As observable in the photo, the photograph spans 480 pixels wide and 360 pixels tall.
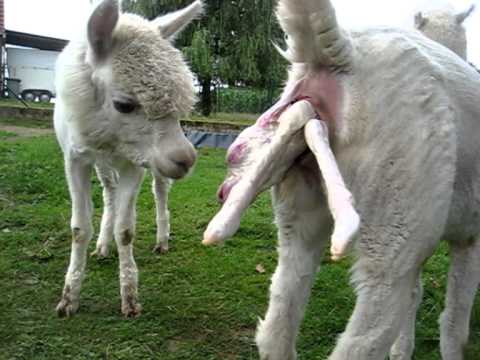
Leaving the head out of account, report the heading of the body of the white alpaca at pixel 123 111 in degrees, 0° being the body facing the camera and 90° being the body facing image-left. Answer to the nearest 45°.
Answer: approximately 0°

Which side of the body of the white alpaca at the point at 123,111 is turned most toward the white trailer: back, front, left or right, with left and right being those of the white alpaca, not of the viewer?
back

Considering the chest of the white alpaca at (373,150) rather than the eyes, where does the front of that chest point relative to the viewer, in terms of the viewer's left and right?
facing away from the viewer and to the right of the viewer

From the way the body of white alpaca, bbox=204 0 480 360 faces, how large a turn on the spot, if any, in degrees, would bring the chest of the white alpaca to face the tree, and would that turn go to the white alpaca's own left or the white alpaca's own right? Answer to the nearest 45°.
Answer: approximately 45° to the white alpaca's own left

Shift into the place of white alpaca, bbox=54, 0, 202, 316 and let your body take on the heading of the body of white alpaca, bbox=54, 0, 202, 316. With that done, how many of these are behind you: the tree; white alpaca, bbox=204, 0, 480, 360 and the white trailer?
2

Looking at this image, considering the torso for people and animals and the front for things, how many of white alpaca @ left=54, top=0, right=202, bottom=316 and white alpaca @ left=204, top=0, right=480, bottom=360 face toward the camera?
1

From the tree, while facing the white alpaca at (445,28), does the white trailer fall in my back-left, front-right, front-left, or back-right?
back-right
